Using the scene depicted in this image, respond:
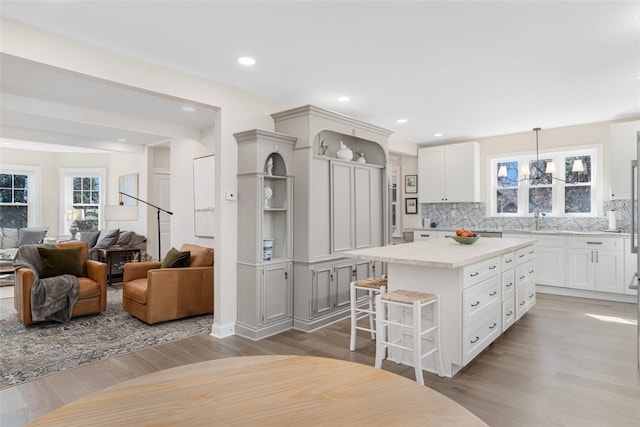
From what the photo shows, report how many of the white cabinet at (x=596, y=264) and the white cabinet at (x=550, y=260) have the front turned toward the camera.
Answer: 2

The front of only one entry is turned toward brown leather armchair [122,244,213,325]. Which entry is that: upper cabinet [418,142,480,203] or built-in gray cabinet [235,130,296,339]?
the upper cabinet

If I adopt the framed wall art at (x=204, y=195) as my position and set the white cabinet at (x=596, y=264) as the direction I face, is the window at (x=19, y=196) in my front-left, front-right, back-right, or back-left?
back-left

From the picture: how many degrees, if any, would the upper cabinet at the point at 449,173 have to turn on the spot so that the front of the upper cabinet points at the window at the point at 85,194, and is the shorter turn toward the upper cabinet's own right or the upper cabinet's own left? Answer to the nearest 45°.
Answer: approximately 45° to the upper cabinet's own right

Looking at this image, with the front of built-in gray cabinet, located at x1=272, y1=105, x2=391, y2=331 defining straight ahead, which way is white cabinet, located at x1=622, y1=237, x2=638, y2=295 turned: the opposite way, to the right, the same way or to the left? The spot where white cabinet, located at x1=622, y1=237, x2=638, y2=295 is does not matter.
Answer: to the right

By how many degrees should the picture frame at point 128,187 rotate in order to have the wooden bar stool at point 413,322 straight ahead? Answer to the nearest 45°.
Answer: approximately 45° to its left

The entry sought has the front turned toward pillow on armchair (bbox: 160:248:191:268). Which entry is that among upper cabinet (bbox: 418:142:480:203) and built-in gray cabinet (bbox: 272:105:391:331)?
the upper cabinet
